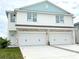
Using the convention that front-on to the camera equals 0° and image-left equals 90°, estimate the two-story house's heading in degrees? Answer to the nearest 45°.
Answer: approximately 0°
